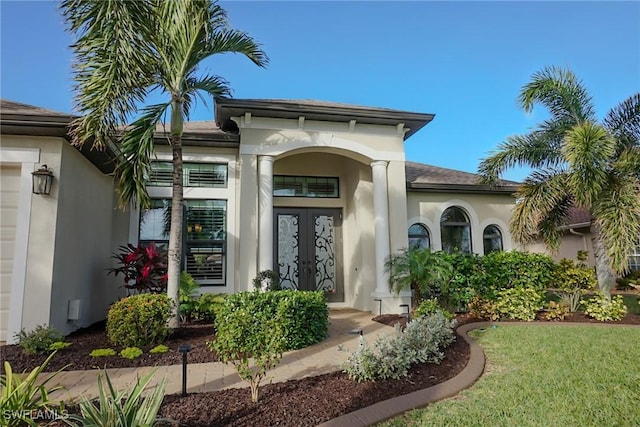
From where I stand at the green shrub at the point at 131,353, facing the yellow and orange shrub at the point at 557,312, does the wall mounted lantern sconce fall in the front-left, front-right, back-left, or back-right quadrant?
back-left

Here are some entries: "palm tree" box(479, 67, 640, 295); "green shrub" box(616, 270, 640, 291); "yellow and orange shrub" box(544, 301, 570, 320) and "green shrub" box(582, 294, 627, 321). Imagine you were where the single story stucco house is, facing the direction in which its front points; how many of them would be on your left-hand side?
4

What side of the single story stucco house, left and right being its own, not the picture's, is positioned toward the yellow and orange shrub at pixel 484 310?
left

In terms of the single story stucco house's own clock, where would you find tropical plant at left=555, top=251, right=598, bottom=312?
The tropical plant is roughly at 9 o'clock from the single story stucco house.

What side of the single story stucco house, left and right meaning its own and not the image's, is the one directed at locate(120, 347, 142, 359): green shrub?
front

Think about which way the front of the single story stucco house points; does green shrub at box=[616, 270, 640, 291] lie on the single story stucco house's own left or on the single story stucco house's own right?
on the single story stucco house's own left

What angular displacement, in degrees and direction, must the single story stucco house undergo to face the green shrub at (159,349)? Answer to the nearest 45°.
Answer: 0° — it already faces it

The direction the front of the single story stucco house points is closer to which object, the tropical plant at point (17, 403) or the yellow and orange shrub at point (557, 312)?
the tropical plant

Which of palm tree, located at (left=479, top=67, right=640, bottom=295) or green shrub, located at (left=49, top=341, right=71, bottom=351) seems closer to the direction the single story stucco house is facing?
the green shrub

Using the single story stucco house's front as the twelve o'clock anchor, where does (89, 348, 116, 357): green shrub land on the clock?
The green shrub is roughly at 1 o'clock from the single story stucco house.

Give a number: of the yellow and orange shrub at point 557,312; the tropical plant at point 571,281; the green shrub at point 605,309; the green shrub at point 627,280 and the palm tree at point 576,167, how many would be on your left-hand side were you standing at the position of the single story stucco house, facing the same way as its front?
5

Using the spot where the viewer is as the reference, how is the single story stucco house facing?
facing the viewer

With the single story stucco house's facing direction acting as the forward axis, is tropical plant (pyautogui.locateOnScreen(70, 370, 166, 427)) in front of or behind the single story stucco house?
in front

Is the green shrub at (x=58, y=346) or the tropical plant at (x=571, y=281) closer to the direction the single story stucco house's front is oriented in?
the green shrub

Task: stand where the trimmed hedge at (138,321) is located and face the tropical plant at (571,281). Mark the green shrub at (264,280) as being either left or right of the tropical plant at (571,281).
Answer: left
